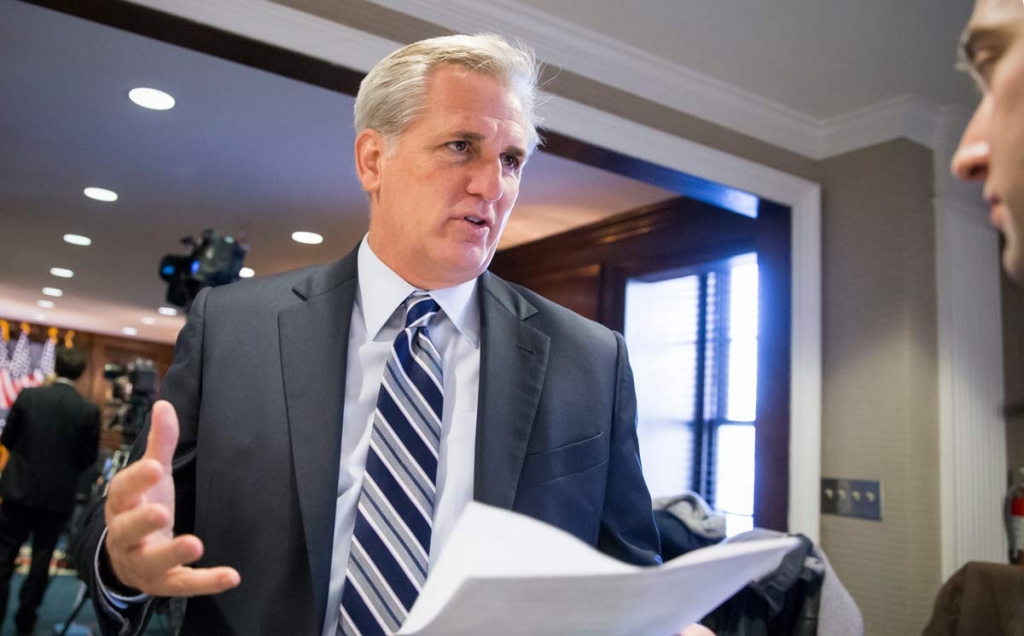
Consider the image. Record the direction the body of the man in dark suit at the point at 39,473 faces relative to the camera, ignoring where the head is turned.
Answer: away from the camera

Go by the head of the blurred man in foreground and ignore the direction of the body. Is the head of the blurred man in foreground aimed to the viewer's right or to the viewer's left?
to the viewer's left

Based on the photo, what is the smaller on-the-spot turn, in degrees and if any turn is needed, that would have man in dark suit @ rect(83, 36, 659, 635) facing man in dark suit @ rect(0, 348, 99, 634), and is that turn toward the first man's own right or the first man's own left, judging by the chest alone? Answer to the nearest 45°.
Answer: approximately 135° to the first man's own right

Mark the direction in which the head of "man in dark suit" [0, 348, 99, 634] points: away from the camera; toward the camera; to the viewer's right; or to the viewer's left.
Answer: away from the camera

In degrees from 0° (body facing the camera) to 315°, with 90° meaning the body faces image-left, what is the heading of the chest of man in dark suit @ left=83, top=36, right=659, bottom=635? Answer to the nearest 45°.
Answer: approximately 0°

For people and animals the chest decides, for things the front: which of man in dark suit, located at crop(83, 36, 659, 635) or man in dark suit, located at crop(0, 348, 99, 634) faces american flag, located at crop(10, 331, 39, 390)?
man in dark suit, located at crop(0, 348, 99, 634)

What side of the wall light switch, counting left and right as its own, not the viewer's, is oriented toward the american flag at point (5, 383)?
right

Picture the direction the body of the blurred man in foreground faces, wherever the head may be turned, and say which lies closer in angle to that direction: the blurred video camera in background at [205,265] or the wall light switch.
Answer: the blurred video camera in background

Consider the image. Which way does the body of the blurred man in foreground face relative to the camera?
to the viewer's left
